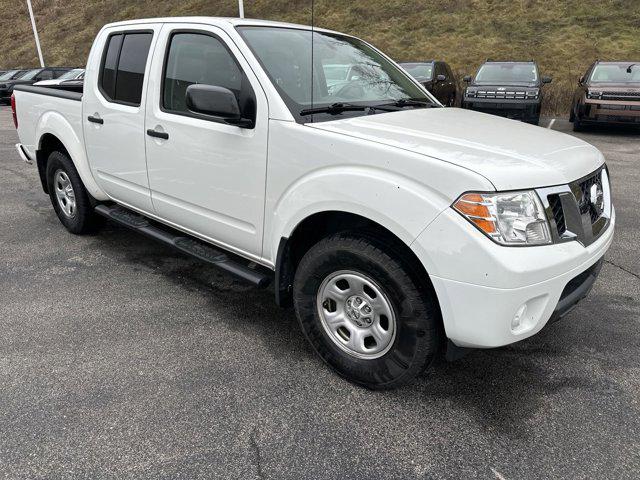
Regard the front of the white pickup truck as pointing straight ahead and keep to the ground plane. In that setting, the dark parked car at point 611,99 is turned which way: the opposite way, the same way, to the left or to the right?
to the right

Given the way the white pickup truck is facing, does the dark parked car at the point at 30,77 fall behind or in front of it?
behind

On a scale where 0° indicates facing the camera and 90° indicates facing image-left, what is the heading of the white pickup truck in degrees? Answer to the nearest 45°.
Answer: approximately 315°

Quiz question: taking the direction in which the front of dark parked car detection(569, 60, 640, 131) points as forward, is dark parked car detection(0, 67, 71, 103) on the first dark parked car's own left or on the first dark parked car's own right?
on the first dark parked car's own right

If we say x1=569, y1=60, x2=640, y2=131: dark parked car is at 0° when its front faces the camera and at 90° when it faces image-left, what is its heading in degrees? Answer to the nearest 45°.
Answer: approximately 0°

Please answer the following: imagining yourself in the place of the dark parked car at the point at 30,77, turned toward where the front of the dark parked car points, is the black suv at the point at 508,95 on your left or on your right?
on your left

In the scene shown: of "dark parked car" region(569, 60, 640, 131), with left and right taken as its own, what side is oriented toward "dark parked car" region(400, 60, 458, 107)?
right

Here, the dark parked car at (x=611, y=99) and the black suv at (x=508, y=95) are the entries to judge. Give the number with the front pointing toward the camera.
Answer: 2

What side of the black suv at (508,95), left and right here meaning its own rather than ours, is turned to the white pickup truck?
front

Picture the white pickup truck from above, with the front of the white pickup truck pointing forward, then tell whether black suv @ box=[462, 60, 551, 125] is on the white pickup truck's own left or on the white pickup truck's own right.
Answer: on the white pickup truck's own left

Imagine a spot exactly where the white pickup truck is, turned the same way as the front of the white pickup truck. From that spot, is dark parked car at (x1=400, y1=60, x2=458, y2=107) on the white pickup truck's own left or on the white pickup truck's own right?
on the white pickup truck's own left
